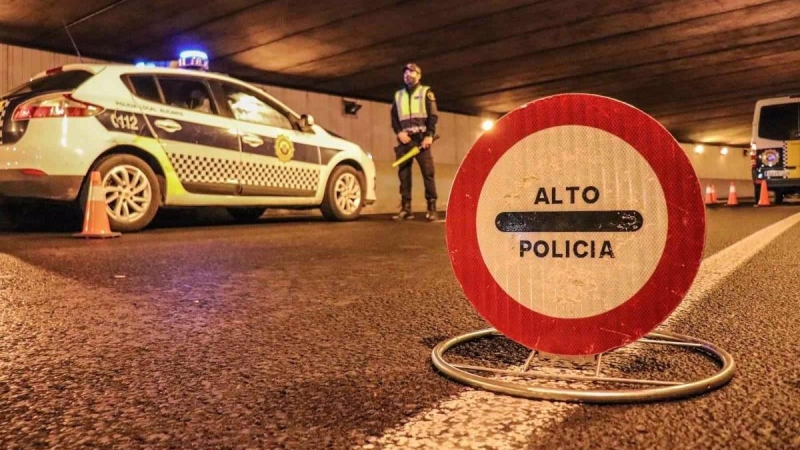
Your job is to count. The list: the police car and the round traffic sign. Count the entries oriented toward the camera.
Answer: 1

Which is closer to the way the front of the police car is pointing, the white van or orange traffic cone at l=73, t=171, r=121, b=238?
the white van

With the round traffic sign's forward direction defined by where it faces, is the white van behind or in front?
behind

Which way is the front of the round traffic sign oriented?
toward the camera

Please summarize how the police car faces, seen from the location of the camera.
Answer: facing away from the viewer and to the right of the viewer

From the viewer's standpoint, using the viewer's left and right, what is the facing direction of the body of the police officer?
facing the viewer and to the left of the viewer
